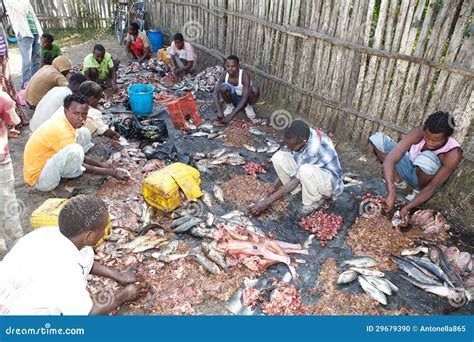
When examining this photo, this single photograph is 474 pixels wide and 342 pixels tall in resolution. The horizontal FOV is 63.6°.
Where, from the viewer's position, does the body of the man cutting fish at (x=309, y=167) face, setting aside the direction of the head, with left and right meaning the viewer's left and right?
facing the viewer and to the left of the viewer

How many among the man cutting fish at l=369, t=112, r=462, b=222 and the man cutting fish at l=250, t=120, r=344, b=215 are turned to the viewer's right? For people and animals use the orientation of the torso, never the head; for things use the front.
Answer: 0

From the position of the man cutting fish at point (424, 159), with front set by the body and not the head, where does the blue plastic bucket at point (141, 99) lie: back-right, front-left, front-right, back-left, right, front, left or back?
front-right

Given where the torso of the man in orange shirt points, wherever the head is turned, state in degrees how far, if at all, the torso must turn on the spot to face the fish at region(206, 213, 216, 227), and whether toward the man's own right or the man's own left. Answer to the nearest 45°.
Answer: approximately 45° to the man's own right

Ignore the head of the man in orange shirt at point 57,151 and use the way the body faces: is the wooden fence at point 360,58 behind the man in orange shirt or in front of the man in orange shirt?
in front

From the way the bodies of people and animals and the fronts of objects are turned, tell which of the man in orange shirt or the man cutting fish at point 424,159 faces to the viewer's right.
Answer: the man in orange shirt

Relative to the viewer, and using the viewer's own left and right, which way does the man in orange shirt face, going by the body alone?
facing to the right of the viewer

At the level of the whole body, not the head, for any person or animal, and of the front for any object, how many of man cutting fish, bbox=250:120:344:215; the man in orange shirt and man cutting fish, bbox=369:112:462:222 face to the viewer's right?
1

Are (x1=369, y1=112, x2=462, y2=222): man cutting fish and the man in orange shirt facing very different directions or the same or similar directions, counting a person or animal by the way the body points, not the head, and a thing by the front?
very different directions

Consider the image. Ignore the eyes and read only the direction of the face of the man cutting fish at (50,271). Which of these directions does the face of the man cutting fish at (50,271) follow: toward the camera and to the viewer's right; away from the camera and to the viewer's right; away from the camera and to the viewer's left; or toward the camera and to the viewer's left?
away from the camera and to the viewer's right

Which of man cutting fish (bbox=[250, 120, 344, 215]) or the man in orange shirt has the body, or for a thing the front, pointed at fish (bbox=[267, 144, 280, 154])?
the man in orange shirt

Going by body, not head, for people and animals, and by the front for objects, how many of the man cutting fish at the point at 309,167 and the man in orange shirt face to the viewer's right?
1

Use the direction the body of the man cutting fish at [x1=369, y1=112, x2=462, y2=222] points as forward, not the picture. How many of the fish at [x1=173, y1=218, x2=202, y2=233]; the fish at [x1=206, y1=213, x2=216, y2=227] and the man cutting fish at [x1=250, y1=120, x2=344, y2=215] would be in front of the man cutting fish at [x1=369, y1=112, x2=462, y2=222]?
3

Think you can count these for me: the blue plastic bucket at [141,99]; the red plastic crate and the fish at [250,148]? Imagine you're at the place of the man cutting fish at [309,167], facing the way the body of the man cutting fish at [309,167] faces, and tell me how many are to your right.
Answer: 3

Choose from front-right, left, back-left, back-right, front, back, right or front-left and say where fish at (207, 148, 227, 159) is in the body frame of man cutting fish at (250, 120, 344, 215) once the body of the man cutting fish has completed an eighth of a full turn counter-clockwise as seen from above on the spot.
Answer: back-right

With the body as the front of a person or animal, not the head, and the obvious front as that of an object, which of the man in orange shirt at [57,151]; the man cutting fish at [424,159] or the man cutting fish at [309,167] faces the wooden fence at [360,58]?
the man in orange shirt
